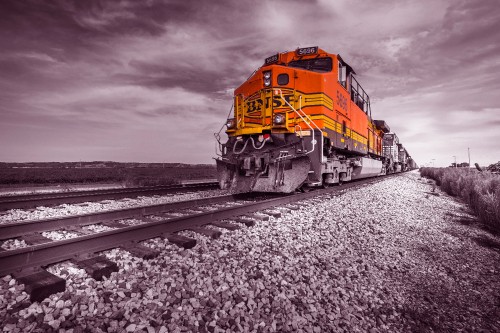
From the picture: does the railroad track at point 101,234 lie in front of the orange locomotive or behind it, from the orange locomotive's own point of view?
in front

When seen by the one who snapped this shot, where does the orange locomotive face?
facing the viewer and to the left of the viewer
